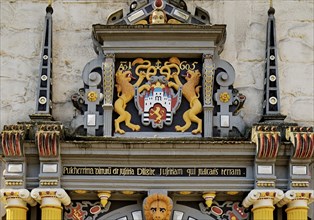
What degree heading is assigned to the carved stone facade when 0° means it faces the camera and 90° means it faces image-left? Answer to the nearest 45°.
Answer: approximately 0°
